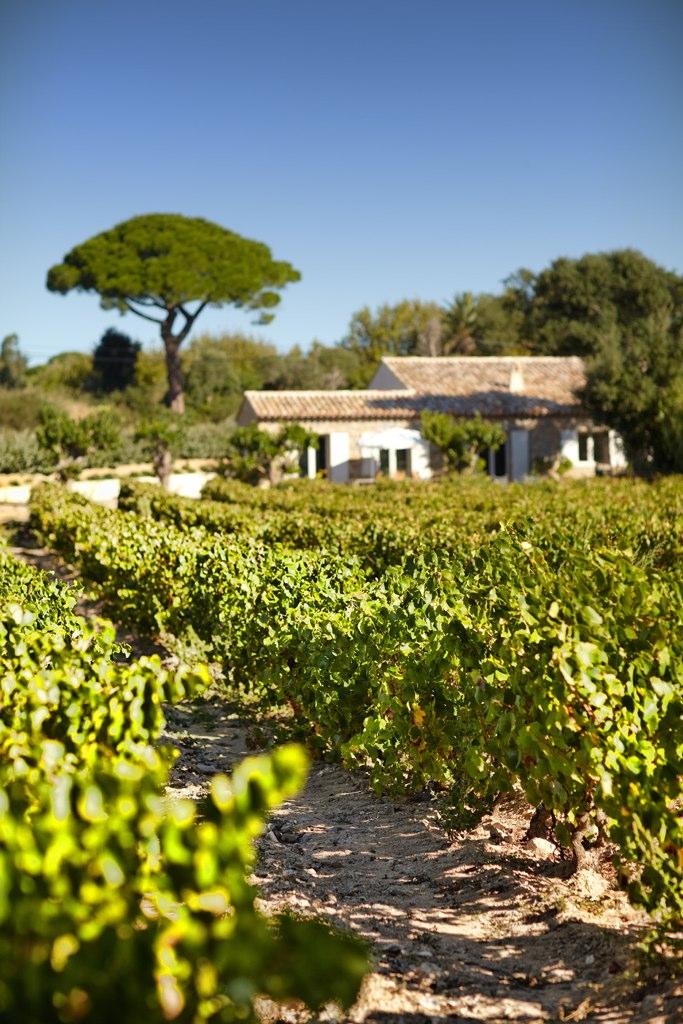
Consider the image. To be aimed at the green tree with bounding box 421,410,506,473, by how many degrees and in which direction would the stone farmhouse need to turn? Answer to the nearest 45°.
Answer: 0° — it already faces it

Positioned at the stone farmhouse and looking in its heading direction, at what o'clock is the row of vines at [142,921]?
The row of vines is roughly at 12 o'clock from the stone farmhouse.

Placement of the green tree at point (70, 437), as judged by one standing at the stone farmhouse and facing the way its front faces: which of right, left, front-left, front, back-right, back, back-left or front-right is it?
front-right

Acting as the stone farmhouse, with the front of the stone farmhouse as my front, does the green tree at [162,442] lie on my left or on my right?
on my right

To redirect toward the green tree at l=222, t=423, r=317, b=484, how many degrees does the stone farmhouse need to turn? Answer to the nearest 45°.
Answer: approximately 45° to its right

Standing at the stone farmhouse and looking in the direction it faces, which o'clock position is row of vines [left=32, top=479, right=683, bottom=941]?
The row of vines is roughly at 12 o'clock from the stone farmhouse.

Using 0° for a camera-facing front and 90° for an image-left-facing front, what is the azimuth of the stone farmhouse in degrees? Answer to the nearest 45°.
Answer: approximately 0°

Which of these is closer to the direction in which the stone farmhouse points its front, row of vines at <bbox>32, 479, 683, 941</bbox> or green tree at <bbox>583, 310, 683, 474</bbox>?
the row of vines

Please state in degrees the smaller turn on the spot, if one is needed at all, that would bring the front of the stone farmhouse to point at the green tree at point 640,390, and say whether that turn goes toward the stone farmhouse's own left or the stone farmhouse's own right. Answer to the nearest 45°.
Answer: approximately 45° to the stone farmhouse's own left
